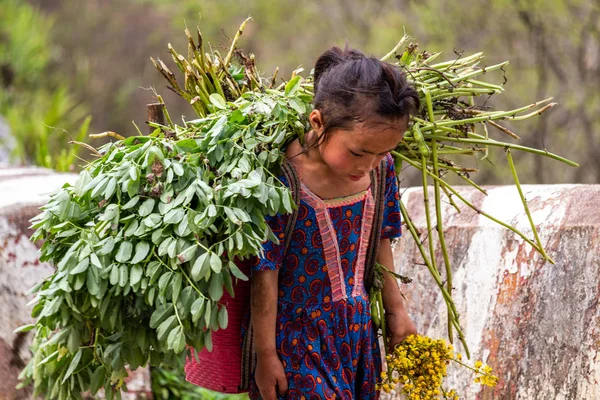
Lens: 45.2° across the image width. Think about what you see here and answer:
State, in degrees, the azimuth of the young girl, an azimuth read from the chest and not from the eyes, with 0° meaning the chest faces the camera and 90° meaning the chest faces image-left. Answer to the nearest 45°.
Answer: approximately 315°

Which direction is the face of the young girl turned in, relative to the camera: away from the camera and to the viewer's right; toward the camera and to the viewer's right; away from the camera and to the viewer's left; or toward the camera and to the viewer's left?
toward the camera and to the viewer's right
